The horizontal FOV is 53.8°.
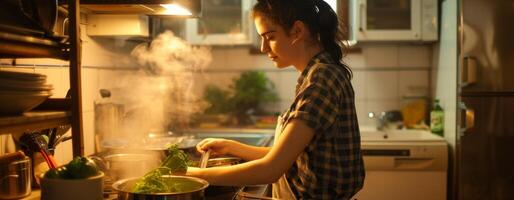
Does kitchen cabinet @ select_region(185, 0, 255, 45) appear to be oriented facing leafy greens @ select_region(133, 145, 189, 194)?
yes

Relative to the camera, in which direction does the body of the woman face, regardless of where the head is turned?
to the viewer's left

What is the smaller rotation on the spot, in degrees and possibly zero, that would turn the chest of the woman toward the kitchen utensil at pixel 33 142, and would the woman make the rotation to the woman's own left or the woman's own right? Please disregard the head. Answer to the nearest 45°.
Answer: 0° — they already face it

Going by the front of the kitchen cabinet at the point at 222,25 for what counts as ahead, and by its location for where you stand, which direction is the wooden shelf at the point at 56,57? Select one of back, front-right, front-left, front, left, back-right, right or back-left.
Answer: front

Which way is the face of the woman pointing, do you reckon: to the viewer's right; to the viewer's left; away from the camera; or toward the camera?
to the viewer's left

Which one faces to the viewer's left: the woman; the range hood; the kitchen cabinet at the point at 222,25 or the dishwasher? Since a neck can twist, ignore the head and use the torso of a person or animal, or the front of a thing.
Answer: the woman

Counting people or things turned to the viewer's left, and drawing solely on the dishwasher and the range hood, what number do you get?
0
